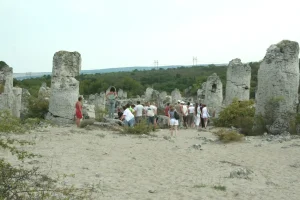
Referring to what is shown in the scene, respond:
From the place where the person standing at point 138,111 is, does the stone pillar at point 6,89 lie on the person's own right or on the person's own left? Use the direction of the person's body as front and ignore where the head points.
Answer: on the person's own left

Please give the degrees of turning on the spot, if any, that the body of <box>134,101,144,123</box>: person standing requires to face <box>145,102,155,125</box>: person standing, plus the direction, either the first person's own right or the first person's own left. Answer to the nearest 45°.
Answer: approximately 90° to the first person's own right

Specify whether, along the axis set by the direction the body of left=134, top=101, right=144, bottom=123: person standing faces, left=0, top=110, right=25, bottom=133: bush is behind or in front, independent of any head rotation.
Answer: behind

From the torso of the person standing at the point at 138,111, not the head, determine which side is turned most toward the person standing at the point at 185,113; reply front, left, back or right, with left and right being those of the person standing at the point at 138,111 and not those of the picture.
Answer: right

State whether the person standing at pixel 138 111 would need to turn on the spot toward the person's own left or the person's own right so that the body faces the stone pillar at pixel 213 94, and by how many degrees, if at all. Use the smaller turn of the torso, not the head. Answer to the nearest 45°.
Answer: approximately 45° to the person's own right

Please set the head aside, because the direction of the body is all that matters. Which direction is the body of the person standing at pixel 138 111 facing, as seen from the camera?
away from the camera

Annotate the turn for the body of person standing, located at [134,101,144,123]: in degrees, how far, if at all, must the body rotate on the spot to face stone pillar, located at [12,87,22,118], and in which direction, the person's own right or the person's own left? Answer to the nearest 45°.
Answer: approximately 90° to the person's own left

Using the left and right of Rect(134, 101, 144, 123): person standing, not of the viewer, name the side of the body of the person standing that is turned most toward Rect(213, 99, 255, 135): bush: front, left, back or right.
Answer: right

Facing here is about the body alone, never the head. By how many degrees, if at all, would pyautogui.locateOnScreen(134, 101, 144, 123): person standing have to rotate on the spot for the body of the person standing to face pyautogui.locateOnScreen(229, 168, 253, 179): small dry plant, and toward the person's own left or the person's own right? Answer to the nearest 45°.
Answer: approximately 180°
